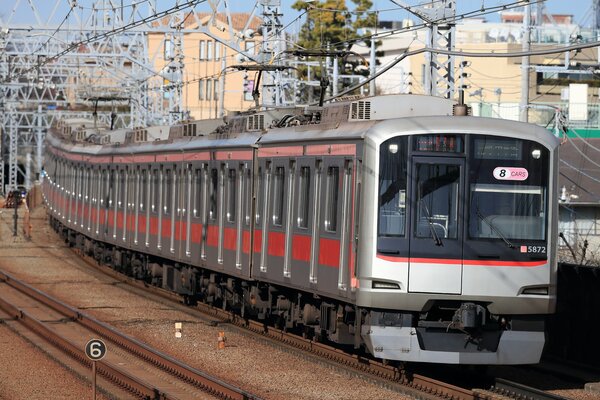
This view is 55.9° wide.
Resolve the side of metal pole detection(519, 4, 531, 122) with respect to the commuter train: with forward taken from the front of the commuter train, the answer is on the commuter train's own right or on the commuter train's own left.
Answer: on the commuter train's own left

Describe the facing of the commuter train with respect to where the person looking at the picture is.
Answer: facing the viewer and to the right of the viewer

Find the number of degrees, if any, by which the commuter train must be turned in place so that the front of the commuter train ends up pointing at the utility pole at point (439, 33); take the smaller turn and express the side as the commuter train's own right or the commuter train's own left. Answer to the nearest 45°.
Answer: approximately 135° to the commuter train's own left
